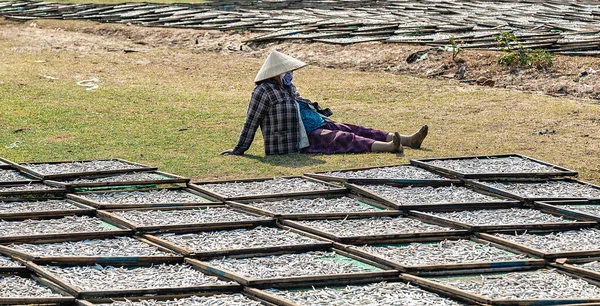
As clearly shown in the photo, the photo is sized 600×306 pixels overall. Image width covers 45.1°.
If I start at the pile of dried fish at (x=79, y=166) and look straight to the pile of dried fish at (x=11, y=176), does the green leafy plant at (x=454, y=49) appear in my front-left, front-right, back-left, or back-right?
back-right

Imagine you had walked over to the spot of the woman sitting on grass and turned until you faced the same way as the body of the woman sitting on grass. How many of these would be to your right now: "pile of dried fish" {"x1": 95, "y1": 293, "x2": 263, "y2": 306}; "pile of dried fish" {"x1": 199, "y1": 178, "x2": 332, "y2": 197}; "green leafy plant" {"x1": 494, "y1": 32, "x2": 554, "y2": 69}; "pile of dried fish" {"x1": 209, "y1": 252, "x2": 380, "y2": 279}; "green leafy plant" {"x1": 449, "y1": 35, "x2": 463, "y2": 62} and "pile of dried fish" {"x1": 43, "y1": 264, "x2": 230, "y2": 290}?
4

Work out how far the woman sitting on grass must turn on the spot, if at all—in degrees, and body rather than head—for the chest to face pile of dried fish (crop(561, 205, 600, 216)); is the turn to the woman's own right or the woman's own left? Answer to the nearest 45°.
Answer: approximately 45° to the woman's own right

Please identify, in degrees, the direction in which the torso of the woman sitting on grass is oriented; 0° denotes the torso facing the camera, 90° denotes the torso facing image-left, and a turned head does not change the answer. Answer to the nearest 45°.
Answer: approximately 270°

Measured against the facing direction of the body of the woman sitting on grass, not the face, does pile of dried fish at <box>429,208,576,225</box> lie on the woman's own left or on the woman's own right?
on the woman's own right

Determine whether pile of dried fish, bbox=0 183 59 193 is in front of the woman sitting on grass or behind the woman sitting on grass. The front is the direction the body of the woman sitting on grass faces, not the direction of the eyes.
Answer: behind

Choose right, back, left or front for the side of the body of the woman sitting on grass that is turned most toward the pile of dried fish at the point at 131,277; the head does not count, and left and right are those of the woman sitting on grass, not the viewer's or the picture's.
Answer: right

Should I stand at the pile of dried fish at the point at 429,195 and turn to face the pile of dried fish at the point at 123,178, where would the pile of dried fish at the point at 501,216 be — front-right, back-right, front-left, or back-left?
back-left

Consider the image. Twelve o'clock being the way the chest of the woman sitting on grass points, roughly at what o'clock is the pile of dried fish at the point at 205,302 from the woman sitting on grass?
The pile of dried fish is roughly at 3 o'clock from the woman sitting on grass.

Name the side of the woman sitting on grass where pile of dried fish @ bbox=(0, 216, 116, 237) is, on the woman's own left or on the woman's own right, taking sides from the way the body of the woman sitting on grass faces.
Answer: on the woman's own right

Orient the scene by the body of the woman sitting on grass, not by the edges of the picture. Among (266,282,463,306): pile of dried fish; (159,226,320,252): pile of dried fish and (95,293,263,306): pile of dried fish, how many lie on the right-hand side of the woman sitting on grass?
3

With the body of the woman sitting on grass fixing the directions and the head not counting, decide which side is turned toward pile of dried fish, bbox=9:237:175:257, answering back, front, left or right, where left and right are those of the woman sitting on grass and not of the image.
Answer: right

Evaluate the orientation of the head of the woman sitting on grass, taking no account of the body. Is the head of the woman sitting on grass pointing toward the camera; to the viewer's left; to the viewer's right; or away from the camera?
to the viewer's right
